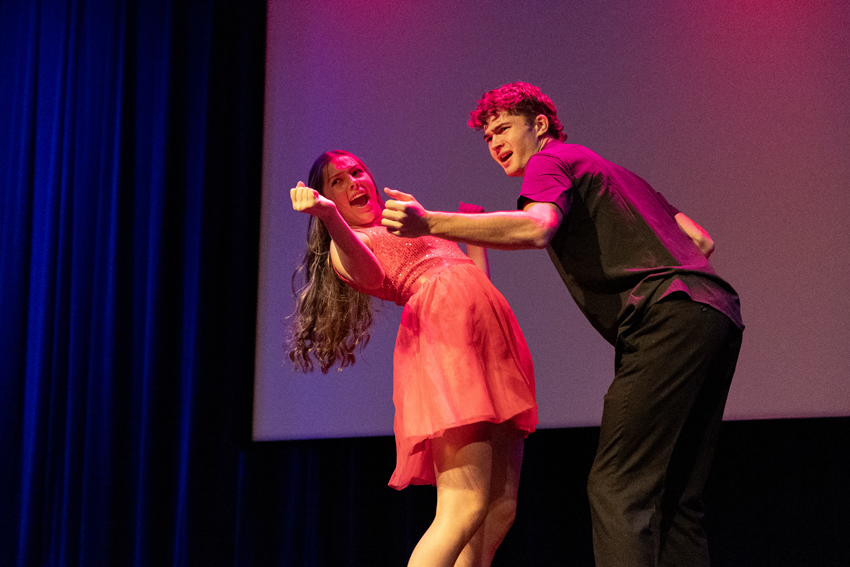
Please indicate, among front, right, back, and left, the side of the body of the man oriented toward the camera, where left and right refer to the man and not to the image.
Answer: left

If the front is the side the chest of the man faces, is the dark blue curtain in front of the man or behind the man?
in front

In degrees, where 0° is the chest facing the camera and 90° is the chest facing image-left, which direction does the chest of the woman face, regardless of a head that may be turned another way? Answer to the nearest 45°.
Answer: approximately 270°

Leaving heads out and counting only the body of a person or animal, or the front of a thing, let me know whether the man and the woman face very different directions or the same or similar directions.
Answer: very different directions
